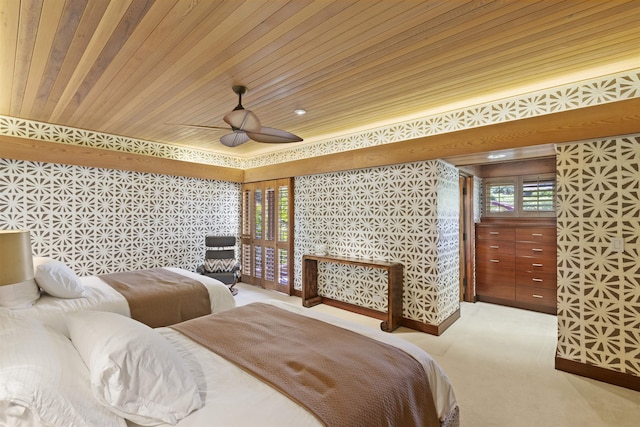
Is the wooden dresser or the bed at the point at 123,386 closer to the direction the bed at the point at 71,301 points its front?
the wooden dresser

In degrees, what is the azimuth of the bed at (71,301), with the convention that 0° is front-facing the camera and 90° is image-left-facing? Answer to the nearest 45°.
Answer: approximately 225°

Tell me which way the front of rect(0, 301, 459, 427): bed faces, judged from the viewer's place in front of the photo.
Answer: facing away from the viewer and to the right of the viewer

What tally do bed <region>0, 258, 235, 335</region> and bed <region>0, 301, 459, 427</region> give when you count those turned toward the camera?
0

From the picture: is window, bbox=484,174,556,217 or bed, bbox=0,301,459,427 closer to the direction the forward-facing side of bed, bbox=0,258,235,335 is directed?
the window

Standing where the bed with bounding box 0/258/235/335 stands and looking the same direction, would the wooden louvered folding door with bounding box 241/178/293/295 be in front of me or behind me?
in front

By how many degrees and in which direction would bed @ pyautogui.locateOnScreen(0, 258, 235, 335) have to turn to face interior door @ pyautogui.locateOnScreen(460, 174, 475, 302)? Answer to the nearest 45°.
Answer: approximately 45° to its right
